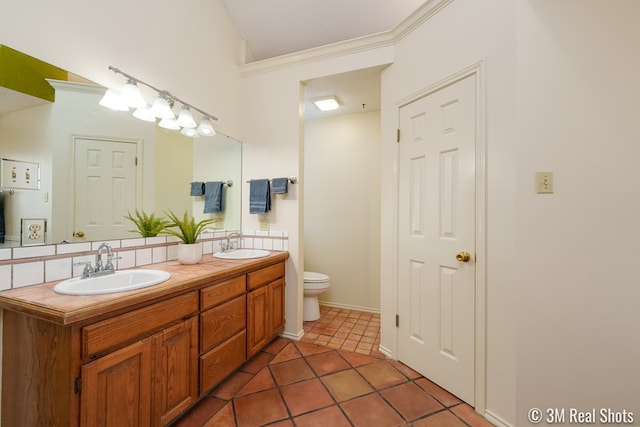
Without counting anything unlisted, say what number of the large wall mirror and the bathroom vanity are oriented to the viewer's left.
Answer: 0

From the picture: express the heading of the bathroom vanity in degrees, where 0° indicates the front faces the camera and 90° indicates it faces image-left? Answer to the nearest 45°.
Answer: approximately 315°

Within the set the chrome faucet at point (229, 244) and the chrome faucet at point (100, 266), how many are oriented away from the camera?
0

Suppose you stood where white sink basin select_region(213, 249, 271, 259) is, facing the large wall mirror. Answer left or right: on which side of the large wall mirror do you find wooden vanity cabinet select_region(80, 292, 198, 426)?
left

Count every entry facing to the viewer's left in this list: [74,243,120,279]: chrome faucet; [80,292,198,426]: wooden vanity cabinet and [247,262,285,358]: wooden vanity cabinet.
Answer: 0

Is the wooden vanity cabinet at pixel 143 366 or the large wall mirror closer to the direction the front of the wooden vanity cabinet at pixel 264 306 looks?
the wooden vanity cabinet

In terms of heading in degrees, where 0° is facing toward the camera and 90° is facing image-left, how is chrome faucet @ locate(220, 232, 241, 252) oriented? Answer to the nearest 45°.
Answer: approximately 315°

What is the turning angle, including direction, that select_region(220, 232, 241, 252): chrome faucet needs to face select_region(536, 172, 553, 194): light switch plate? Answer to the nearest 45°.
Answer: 0° — it already faces it
